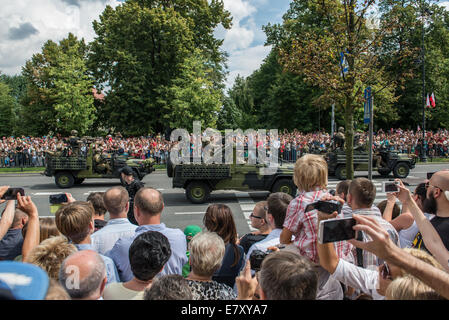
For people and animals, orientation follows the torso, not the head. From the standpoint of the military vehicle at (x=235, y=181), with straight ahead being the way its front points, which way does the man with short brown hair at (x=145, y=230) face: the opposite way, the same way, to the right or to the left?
to the left

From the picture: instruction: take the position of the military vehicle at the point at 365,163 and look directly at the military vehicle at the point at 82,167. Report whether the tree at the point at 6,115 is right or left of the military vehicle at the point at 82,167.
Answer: right

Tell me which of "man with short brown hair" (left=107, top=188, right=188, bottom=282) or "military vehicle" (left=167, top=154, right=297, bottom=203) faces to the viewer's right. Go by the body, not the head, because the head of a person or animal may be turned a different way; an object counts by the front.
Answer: the military vehicle

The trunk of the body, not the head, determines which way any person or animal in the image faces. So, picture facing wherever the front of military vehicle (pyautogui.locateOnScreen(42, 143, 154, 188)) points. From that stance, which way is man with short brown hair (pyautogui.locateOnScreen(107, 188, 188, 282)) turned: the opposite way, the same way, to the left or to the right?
to the left

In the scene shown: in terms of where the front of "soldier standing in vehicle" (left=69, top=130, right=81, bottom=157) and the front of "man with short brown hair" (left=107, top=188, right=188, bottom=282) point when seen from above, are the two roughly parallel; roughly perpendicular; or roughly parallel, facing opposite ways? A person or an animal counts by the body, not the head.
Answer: roughly perpendicular

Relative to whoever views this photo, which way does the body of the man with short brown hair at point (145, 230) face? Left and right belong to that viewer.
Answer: facing away from the viewer

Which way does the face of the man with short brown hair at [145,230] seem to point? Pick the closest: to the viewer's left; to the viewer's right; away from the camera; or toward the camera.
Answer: away from the camera

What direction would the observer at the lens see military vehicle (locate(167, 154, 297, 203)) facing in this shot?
facing to the right of the viewer

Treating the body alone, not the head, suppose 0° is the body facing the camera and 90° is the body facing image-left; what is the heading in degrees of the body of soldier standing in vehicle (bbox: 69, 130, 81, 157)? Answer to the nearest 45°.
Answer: approximately 270°

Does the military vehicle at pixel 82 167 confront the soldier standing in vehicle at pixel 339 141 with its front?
yes
